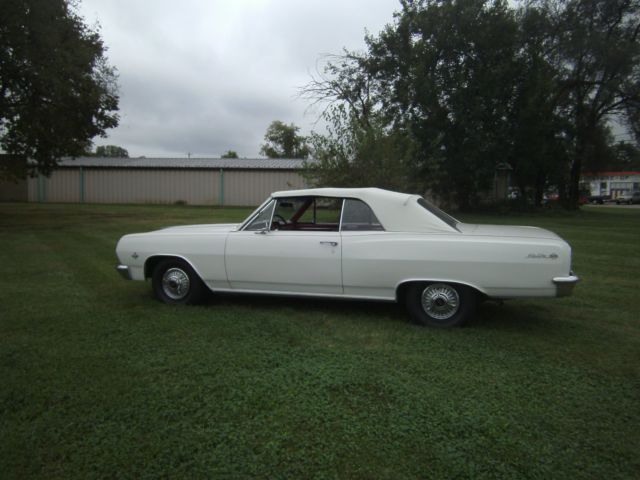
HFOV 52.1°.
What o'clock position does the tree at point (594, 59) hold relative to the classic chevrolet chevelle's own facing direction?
The tree is roughly at 4 o'clock from the classic chevrolet chevelle.

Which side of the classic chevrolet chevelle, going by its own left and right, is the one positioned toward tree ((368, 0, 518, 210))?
right

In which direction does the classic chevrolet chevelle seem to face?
to the viewer's left

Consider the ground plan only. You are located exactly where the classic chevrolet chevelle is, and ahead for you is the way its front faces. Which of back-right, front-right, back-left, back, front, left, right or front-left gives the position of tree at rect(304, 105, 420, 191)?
right

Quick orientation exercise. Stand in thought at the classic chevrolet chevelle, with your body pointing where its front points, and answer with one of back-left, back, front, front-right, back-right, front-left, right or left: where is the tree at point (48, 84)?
front-right

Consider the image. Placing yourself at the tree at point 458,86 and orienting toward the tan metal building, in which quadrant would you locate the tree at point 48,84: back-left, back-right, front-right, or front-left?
front-left

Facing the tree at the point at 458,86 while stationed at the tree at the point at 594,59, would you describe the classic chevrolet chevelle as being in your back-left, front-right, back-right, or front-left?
front-left
